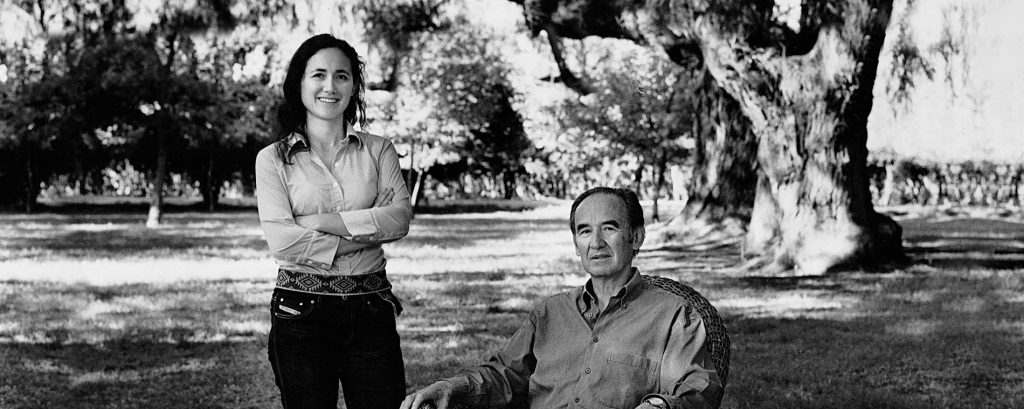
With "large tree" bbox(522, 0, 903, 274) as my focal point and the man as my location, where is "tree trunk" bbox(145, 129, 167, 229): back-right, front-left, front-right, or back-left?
front-left

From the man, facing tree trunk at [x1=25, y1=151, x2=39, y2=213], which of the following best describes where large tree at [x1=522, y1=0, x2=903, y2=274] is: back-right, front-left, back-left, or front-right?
front-right

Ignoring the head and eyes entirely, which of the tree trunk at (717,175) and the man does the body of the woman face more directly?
the man

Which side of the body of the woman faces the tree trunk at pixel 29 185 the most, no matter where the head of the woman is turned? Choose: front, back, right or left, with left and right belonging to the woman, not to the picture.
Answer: back

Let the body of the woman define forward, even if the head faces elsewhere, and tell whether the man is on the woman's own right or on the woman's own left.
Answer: on the woman's own left

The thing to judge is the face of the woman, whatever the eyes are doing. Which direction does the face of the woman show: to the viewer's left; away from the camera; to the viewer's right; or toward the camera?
toward the camera

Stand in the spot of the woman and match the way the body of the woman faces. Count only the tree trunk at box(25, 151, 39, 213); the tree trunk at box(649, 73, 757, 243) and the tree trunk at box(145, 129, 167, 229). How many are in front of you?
0

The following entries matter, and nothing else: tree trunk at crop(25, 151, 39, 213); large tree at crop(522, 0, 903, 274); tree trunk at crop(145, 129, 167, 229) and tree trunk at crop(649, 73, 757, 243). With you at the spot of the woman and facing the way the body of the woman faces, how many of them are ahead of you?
0

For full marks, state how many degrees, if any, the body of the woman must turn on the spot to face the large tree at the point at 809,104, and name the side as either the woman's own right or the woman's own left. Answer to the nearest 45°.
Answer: approximately 135° to the woman's own left

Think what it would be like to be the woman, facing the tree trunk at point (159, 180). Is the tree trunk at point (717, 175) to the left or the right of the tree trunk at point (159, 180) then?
right

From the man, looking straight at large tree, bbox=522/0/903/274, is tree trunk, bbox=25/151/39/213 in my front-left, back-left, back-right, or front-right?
front-left

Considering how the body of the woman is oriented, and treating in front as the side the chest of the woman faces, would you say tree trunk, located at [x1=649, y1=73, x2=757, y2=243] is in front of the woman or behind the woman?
behind

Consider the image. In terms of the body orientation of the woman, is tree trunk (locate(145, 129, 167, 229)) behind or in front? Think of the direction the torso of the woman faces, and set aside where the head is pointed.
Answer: behind

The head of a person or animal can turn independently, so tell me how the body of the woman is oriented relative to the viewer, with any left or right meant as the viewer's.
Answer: facing the viewer
